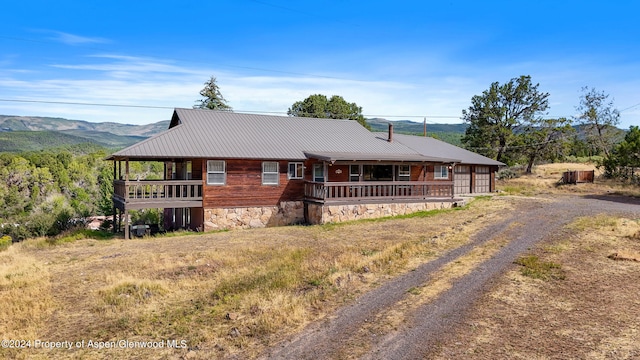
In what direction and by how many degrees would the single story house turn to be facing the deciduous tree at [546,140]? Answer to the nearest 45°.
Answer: approximately 135° to its left

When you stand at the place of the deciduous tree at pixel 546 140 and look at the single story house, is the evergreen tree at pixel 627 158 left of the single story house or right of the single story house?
left

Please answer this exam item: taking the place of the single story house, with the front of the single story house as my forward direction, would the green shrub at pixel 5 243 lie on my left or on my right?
on my right

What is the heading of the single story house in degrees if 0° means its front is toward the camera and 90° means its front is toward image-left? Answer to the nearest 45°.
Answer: approximately 0°

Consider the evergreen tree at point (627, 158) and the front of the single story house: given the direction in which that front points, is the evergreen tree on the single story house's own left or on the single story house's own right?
on the single story house's own left
